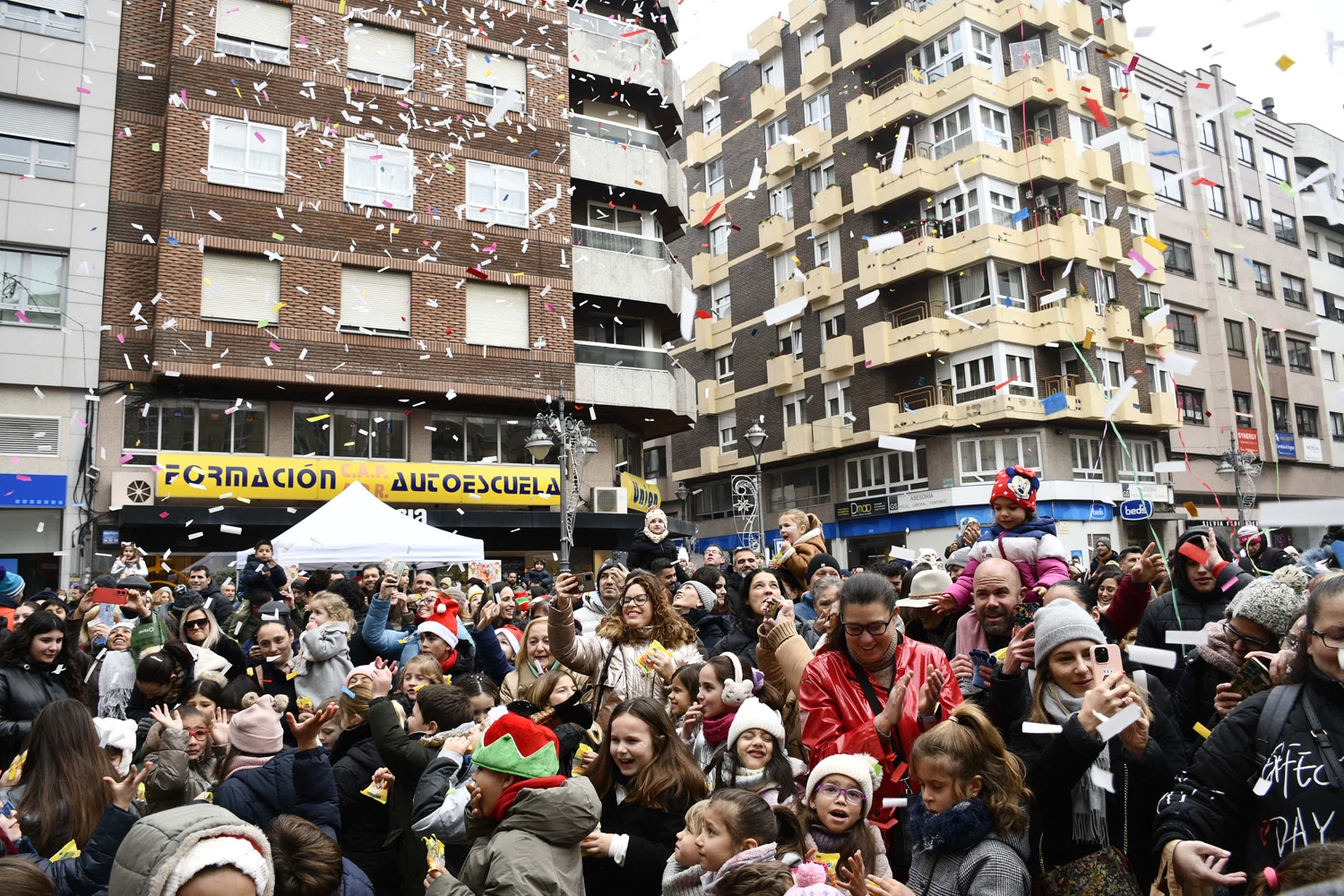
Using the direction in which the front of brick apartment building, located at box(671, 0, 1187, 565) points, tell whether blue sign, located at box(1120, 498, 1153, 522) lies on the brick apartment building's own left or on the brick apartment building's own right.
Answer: on the brick apartment building's own left

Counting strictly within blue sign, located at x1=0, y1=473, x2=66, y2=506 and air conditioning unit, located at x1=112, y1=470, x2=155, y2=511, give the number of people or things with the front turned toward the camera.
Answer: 2

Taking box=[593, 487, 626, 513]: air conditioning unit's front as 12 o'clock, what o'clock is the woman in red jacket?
The woman in red jacket is roughly at 12 o'clock from the air conditioning unit.

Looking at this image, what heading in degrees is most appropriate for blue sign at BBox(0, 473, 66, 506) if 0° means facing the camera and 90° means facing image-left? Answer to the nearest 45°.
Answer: approximately 0°

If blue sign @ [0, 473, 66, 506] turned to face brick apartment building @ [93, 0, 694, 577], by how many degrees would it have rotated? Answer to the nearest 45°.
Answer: approximately 90° to its left

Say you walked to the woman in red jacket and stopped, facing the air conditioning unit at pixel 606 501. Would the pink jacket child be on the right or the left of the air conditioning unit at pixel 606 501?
right
